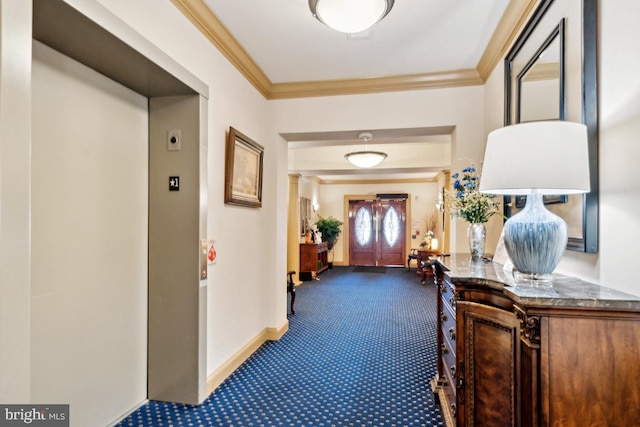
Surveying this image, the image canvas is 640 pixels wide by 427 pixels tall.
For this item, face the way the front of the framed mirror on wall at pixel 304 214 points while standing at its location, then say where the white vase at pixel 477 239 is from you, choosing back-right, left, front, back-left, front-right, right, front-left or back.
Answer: right

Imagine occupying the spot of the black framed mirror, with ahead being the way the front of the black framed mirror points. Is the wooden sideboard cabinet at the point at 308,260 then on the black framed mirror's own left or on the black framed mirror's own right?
on the black framed mirror's own right

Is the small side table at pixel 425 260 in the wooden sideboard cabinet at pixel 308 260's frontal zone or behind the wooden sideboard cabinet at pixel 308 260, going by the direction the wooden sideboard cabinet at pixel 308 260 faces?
frontal zone

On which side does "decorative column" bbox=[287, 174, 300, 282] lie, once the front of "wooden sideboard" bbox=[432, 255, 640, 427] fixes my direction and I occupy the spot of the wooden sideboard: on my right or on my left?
on my right

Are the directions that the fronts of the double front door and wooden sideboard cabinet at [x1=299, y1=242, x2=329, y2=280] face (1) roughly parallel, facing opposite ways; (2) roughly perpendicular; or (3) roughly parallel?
roughly perpendicular

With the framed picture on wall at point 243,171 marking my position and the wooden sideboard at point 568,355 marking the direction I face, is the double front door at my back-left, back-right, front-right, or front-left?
back-left

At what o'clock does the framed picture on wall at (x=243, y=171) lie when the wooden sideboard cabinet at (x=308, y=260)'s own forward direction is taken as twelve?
The framed picture on wall is roughly at 3 o'clock from the wooden sideboard cabinet.

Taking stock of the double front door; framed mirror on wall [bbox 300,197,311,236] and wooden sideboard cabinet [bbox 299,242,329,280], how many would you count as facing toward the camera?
1

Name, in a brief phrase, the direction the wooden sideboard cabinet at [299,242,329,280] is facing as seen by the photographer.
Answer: facing to the right of the viewer

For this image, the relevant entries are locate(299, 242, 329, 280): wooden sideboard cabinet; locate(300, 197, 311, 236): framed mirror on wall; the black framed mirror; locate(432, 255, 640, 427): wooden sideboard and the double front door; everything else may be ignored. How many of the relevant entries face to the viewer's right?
2

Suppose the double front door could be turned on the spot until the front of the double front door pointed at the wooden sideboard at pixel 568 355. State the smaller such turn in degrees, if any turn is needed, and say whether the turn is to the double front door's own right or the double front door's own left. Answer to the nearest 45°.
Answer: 0° — it already faces it

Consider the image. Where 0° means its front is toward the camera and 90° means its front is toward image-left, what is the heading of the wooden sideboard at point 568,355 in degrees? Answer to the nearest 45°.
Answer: approximately 45°

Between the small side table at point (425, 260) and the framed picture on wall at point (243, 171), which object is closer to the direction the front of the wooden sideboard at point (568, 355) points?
the framed picture on wall

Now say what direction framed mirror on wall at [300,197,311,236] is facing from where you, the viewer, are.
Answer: facing to the right of the viewer
